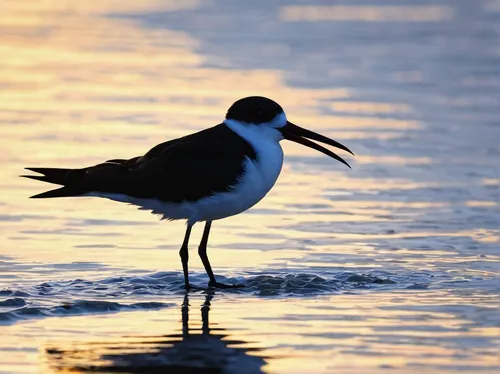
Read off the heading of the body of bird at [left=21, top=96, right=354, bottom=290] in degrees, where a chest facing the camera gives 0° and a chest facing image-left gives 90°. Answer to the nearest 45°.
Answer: approximately 270°
